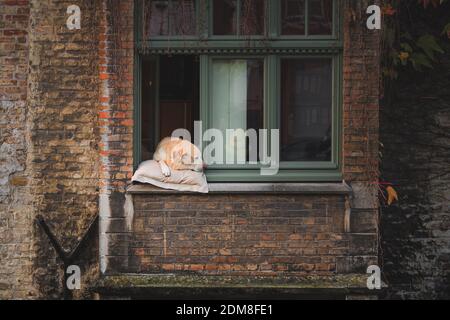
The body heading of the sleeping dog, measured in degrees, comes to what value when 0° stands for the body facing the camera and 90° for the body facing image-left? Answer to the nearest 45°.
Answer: approximately 315°

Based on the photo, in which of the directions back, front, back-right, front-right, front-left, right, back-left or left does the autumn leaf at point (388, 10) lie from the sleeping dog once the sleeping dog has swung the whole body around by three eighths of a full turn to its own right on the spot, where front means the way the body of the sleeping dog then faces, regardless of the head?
back
